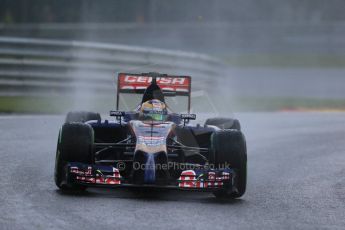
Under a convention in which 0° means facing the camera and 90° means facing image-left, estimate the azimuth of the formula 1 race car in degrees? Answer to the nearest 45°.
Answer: approximately 0°
